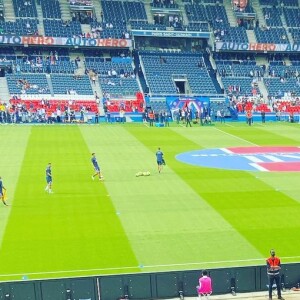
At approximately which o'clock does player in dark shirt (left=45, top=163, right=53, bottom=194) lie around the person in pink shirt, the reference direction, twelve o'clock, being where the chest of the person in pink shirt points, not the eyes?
The player in dark shirt is roughly at 11 o'clock from the person in pink shirt.

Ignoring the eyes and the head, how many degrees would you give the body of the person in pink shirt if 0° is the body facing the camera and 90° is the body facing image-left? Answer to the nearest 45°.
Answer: approximately 180°
